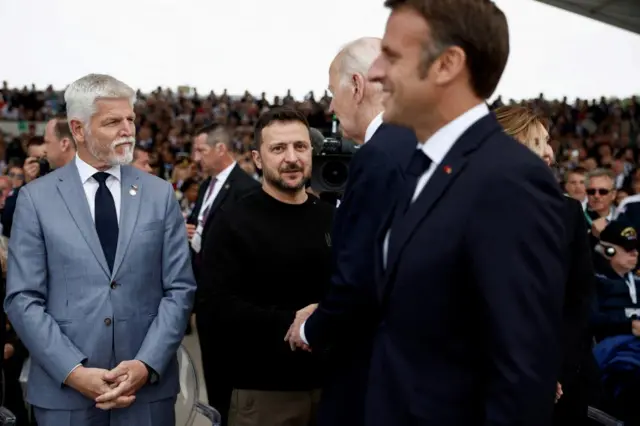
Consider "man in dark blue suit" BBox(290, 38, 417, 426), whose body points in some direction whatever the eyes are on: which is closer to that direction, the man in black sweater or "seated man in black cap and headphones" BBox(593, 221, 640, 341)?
the man in black sweater

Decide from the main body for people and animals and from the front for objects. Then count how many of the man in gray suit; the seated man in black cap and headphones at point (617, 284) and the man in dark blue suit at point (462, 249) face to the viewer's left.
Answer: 1

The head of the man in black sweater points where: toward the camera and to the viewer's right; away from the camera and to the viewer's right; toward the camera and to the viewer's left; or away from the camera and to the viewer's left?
toward the camera and to the viewer's right

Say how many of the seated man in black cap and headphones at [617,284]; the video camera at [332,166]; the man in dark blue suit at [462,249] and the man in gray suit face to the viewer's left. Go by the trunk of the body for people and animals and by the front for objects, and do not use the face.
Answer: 1

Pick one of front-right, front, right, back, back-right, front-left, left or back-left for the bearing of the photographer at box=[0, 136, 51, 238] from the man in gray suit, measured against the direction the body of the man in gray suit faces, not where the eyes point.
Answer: back

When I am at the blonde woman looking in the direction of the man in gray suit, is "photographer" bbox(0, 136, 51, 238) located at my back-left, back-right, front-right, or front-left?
front-right

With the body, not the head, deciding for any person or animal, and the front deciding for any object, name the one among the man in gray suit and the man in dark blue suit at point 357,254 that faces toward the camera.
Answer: the man in gray suit

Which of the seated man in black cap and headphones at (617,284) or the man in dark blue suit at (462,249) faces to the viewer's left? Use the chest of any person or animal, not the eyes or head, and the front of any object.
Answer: the man in dark blue suit

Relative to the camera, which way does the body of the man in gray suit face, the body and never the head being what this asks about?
toward the camera

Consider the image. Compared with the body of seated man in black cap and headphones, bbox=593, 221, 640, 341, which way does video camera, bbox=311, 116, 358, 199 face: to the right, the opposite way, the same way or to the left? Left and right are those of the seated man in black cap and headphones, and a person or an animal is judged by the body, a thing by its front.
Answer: the same way

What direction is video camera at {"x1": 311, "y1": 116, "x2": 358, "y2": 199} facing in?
toward the camera

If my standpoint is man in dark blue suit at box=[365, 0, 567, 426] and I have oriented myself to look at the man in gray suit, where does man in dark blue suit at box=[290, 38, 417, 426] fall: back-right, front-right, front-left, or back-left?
front-right

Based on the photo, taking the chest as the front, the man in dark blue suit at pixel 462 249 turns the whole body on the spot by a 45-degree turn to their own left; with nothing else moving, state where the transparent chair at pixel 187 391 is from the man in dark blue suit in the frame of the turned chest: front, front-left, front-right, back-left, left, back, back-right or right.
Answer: right

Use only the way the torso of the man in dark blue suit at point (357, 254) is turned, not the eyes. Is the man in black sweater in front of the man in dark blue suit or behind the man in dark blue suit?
in front

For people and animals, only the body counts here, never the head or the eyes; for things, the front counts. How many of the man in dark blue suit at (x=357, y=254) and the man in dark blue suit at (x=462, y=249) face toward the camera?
0

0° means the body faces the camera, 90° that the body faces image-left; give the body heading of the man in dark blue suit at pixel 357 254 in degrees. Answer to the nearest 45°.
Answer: approximately 135°

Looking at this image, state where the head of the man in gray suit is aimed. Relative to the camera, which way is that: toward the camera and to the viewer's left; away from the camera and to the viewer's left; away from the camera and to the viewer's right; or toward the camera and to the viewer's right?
toward the camera and to the viewer's right

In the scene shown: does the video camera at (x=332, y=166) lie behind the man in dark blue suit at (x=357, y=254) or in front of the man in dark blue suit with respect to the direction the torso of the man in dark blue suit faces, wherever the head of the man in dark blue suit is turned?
in front

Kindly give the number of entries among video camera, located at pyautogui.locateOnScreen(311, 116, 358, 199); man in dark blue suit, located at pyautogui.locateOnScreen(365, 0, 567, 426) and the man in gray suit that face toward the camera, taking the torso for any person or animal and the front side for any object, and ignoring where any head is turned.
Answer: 2
